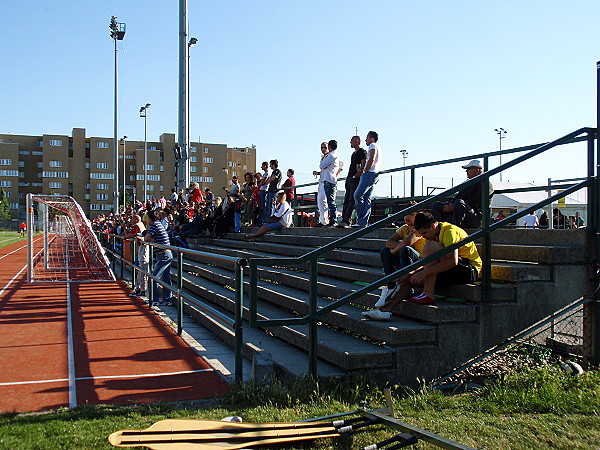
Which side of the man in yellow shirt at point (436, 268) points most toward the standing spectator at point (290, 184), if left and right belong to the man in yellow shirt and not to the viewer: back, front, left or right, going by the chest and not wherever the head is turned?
right

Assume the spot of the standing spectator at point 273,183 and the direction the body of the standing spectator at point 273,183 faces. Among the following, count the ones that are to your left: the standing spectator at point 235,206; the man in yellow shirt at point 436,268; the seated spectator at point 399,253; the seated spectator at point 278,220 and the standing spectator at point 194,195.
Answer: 3

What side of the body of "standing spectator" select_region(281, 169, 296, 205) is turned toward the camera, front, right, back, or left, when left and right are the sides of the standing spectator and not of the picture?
left

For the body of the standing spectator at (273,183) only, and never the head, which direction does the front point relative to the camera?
to the viewer's left

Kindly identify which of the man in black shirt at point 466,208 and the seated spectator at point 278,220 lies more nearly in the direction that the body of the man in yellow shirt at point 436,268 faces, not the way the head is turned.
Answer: the seated spectator

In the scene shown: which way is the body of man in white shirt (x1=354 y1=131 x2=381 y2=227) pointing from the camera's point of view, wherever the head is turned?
to the viewer's left

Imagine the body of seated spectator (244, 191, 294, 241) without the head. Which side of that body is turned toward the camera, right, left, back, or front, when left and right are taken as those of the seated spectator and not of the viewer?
left

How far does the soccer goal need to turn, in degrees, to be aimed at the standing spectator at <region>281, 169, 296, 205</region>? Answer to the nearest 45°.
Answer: approximately 135° to its left

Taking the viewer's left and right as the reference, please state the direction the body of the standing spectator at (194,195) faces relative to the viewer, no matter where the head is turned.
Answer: facing to the left of the viewer

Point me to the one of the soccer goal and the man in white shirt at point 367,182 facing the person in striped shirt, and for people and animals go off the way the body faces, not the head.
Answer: the man in white shirt

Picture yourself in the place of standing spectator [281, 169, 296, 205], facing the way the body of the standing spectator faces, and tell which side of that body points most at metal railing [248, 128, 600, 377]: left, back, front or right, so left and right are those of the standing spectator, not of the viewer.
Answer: left

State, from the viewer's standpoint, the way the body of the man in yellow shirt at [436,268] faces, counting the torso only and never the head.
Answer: to the viewer's left

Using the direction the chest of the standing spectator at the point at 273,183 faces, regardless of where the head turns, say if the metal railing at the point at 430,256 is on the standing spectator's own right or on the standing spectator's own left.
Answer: on the standing spectator's own left
